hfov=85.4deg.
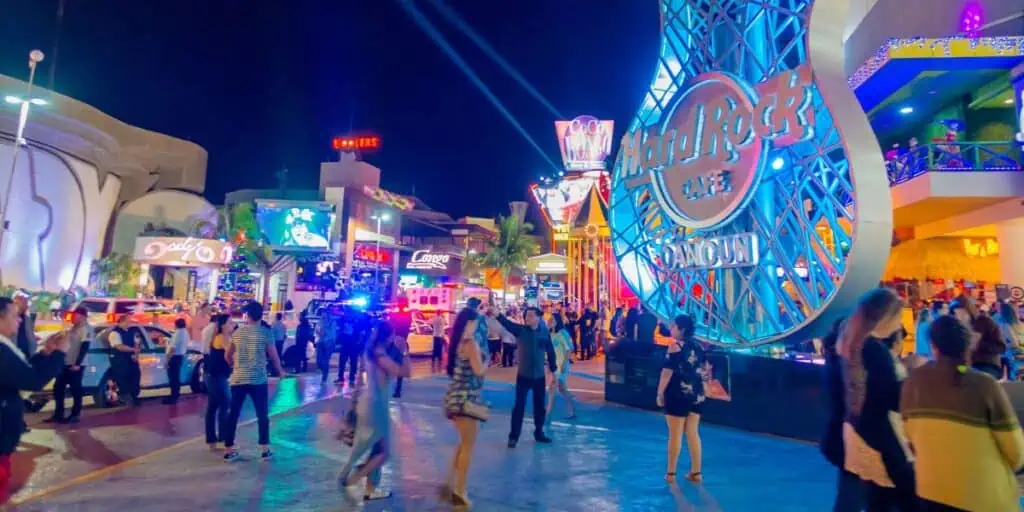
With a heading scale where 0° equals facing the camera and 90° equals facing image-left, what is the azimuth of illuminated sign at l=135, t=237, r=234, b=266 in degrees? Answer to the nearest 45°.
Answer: approximately 0°

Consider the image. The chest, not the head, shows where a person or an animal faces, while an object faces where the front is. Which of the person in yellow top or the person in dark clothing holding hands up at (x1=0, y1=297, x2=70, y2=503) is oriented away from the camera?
the person in yellow top

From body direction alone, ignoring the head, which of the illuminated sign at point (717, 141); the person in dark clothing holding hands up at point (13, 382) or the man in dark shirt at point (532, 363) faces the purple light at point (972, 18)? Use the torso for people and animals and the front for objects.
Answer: the person in dark clothing holding hands up

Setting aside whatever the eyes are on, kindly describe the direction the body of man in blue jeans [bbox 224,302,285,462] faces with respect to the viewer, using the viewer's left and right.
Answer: facing away from the viewer

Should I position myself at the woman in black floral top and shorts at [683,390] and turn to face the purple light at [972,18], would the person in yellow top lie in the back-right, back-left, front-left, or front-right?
back-right

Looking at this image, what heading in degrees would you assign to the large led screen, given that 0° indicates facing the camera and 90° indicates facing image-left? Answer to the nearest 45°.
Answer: approximately 0°

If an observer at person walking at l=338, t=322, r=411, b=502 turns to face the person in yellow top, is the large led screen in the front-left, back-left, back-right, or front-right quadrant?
back-left

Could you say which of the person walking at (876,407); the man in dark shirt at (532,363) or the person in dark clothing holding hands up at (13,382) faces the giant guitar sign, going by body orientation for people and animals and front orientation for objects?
the person in dark clothing holding hands up at (13,382)

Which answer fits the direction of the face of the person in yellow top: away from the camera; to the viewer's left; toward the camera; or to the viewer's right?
away from the camera

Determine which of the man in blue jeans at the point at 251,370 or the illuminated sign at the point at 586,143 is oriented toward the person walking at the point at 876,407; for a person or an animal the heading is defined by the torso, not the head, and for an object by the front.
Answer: the illuminated sign

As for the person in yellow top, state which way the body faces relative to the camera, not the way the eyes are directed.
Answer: away from the camera

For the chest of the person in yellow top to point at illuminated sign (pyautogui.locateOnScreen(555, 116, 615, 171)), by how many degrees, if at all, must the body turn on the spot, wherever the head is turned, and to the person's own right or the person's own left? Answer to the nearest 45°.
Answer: approximately 45° to the person's own left
